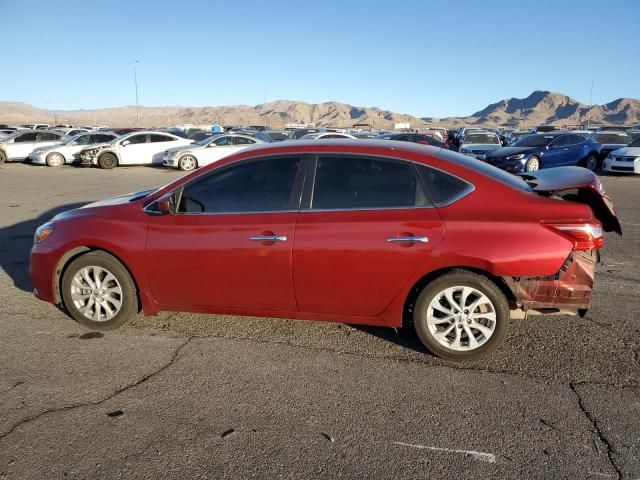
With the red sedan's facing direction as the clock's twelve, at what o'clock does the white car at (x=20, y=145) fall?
The white car is roughly at 2 o'clock from the red sedan.

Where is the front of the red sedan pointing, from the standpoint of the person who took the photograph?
facing to the left of the viewer

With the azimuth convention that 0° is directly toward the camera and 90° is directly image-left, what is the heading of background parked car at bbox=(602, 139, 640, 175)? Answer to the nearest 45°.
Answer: approximately 45°

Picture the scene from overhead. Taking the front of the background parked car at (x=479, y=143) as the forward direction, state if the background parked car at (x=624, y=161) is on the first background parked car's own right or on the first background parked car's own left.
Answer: on the first background parked car's own left

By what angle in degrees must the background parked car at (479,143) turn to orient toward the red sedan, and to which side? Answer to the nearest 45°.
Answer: approximately 45° to its left

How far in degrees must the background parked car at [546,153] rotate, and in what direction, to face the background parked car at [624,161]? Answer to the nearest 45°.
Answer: approximately 135° to its left

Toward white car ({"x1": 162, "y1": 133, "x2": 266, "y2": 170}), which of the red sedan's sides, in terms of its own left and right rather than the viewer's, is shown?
right

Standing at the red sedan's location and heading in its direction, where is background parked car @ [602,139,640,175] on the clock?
The background parked car is roughly at 4 o'clock from the red sedan.
